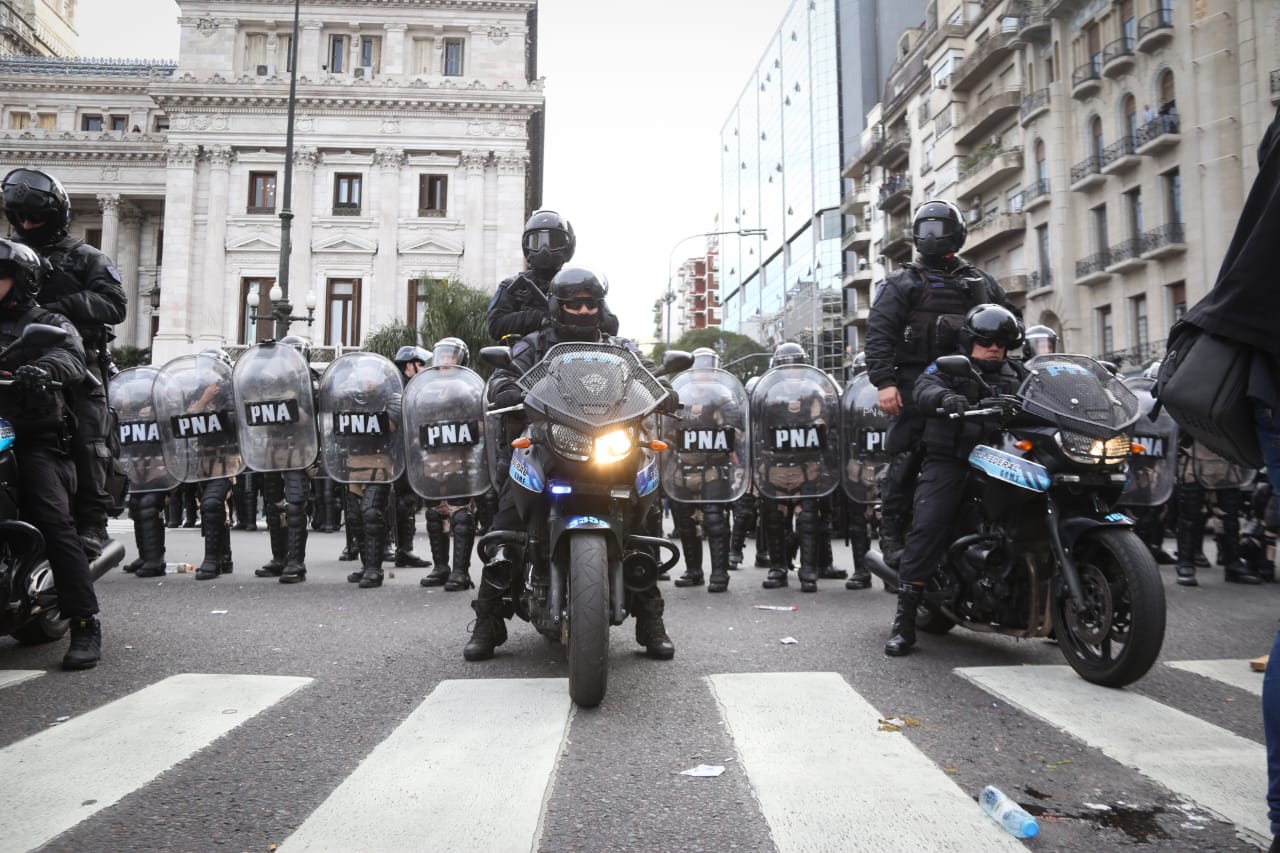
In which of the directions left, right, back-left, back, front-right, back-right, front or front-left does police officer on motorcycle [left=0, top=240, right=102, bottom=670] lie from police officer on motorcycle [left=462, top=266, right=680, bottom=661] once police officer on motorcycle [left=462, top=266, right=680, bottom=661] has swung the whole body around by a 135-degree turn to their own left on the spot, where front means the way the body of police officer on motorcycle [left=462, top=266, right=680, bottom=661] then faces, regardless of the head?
back-left

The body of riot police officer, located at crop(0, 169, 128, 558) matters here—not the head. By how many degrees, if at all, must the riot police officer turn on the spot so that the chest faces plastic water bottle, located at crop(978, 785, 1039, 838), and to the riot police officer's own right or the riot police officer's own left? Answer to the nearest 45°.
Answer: approximately 90° to the riot police officer's own left

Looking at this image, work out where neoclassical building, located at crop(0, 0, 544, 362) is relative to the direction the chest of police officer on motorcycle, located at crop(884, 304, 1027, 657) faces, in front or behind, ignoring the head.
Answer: behind

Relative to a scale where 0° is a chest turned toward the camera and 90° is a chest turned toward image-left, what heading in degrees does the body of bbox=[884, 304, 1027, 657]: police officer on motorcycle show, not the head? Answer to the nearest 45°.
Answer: approximately 315°

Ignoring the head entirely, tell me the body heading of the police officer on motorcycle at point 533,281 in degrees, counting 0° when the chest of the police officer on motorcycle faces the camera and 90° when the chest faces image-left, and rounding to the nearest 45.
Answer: approximately 0°

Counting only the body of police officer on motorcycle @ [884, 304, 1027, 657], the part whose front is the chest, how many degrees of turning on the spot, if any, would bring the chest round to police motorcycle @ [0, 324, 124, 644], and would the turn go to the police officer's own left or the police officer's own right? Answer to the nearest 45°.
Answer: approximately 90° to the police officer's own right

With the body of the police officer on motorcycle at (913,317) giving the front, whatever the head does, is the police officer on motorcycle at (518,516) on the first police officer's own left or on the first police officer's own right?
on the first police officer's own right

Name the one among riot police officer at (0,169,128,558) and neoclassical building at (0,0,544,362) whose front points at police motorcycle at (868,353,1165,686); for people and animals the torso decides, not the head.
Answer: the neoclassical building

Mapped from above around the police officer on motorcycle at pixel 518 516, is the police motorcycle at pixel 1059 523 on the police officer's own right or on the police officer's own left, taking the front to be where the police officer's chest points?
on the police officer's own left

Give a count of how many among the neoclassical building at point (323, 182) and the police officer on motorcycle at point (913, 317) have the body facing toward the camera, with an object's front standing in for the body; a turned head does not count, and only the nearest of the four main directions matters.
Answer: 2
